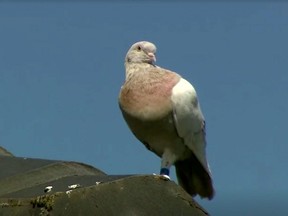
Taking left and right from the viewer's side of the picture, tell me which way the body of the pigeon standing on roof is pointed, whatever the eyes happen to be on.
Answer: facing the viewer and to the left of the viewer
